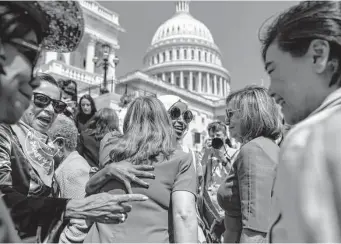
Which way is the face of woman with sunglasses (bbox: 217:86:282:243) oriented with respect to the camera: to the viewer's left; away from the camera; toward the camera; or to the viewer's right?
to the viewer's left

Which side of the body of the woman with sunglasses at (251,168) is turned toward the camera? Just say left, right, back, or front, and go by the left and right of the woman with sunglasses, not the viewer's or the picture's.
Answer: left

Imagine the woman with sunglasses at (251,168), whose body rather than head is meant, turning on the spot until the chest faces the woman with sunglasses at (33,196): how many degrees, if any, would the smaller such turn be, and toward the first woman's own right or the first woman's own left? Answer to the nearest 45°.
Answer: approximately 45° to the first woman's own left

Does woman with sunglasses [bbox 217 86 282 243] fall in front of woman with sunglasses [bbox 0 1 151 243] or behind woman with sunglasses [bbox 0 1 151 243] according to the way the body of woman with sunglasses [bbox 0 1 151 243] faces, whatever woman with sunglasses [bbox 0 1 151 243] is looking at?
in front

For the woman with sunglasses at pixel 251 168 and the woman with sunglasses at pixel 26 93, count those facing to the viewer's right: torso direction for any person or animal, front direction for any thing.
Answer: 1

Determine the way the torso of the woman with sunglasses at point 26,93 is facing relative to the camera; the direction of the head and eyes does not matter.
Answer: to the viewer's right

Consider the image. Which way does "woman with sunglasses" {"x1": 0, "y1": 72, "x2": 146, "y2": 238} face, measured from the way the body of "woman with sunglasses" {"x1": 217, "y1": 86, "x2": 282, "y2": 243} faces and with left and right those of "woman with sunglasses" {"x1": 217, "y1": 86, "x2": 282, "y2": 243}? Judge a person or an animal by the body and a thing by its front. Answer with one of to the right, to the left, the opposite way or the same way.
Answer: the opposite way
